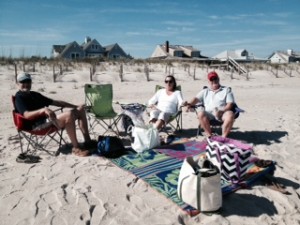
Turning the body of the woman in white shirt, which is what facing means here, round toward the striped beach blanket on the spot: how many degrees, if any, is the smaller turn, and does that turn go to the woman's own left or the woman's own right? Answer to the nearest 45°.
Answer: approximately 45° to the woman's own left

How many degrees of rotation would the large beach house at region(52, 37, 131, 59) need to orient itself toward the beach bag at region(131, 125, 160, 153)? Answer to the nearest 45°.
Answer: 0° — it already faces it

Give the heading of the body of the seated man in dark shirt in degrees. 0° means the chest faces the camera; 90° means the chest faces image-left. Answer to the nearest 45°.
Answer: approximately 315°

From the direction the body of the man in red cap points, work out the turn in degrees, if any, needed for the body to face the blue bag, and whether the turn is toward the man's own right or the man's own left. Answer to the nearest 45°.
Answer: approximately 45° to the man's own right

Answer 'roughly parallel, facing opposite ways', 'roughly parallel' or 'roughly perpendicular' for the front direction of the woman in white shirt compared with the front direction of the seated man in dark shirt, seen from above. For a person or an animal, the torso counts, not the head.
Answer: roughly perpendicular

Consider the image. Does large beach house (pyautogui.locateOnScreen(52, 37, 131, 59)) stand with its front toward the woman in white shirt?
yes

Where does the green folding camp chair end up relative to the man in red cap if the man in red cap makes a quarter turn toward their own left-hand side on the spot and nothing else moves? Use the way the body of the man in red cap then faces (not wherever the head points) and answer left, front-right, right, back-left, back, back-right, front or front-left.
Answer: back

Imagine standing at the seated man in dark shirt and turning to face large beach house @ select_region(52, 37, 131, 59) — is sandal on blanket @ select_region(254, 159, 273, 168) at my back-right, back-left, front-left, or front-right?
back-right

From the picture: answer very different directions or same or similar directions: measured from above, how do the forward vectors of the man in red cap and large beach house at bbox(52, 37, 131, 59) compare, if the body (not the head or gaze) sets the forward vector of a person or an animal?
same or similar directions

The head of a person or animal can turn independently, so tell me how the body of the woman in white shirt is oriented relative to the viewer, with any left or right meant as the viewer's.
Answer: facing the viewer and to the left of the viewer

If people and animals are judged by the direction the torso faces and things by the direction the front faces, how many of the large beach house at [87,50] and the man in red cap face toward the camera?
2

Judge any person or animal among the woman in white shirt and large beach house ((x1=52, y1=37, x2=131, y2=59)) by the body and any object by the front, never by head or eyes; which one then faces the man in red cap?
the large beach house

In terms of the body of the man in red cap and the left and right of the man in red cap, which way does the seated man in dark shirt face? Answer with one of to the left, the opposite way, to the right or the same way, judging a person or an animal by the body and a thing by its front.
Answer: to the left

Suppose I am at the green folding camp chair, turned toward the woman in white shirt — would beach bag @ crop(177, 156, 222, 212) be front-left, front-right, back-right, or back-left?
front-right

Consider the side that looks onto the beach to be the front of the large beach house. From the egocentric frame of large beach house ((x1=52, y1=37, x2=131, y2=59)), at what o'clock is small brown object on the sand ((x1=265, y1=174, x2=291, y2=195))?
The small brown object on the sand is roughly at 12 o'clock from the large beach house.

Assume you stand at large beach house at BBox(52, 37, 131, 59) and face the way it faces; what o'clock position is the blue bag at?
The blue bag is roughly at 12 o'clock from the large beach house.

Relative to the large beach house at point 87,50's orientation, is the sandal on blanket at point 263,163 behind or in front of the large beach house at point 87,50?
in front

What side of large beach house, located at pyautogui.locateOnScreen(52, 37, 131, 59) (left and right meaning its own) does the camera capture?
front
